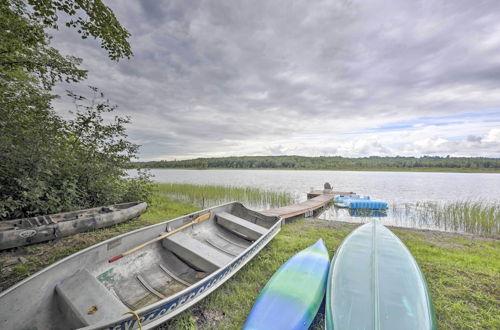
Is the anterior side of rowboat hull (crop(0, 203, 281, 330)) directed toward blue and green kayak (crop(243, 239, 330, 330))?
no

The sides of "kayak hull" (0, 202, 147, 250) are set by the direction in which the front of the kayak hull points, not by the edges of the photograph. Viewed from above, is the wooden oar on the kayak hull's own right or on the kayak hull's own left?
on the kayak hull's own right

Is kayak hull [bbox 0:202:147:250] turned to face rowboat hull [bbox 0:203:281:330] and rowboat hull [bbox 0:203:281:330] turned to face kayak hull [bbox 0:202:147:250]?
no

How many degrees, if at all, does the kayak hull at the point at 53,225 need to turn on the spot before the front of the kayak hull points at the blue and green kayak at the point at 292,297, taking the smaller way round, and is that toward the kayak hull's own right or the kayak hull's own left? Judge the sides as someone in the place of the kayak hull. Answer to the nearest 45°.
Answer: approximately 90° to the kayak hull's own right

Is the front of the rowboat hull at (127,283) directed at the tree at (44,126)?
no

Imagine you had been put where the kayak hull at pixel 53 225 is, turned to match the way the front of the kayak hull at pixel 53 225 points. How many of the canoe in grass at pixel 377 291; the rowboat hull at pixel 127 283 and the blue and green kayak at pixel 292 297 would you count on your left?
0

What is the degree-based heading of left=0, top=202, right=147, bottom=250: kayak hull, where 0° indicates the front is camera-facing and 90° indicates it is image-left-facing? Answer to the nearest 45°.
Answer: approximately 225°
